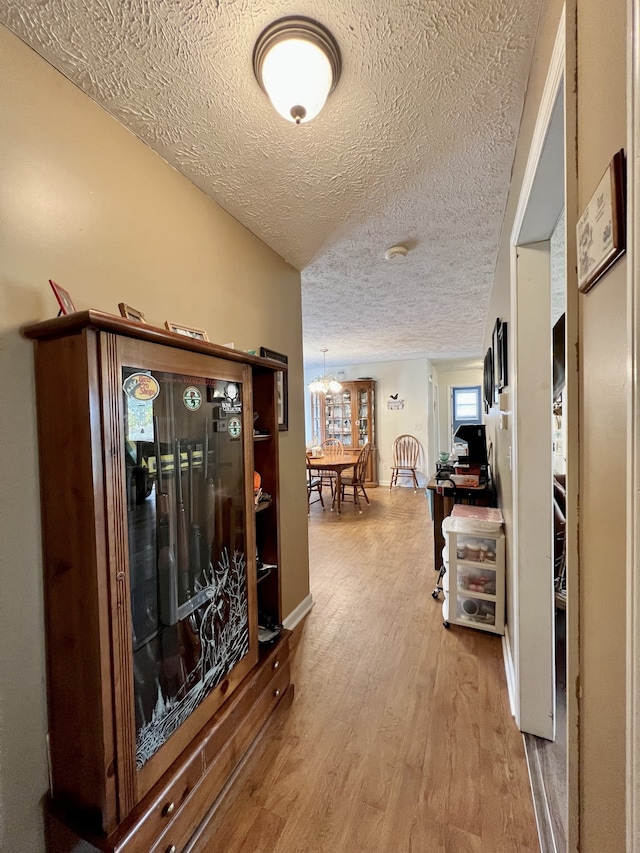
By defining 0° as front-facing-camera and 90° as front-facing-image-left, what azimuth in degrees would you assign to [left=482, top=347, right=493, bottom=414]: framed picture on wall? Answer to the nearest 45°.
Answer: approximately 90°

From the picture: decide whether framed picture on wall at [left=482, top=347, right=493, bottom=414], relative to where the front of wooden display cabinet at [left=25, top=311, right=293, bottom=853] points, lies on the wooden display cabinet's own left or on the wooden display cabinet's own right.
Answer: on the wooden display cabinet's own left

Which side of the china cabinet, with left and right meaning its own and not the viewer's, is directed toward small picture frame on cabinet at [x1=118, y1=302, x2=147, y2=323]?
front

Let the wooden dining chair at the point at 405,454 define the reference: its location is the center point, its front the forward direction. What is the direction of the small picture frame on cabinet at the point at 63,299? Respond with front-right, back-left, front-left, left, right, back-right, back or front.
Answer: front

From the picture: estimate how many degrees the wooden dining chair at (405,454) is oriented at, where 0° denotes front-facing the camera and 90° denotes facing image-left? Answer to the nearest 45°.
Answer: approximately 0°

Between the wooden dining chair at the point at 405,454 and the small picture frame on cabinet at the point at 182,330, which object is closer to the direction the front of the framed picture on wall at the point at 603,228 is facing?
the small picture frame on cabinet

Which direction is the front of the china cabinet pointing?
toward the camera

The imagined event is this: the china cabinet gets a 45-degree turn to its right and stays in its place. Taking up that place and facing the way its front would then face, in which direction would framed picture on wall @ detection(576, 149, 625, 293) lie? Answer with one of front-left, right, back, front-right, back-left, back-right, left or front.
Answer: front-left

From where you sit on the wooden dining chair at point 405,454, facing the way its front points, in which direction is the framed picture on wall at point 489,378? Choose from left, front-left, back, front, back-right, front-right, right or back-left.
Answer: front

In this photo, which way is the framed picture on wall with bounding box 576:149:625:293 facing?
to the viewer's left

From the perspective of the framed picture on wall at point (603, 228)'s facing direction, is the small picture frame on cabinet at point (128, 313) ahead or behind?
ahead

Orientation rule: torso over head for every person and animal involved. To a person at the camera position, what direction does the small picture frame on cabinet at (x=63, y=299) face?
facing the viewer and to the right of the viewer

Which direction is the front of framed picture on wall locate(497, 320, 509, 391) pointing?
to the viewer's left

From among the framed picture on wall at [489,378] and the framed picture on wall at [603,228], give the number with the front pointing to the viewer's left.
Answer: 2
